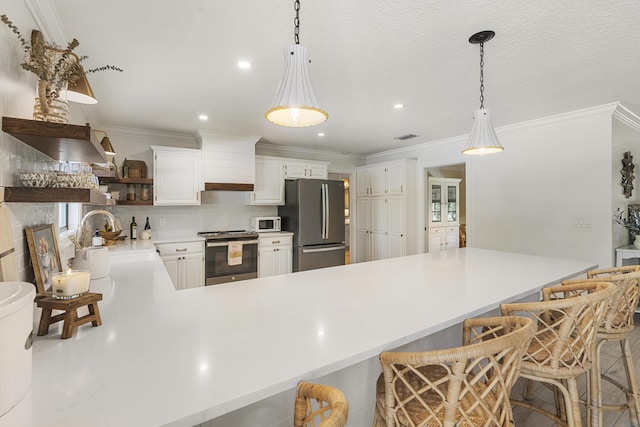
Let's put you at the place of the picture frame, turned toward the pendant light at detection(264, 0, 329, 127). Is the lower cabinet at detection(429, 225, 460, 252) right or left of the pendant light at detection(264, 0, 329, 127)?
left

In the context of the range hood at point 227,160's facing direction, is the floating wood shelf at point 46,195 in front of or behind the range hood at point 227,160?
in front

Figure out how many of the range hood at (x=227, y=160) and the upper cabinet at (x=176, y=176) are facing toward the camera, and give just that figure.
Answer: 2

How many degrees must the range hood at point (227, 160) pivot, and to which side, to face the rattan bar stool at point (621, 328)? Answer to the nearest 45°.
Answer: approximately 45° to its left

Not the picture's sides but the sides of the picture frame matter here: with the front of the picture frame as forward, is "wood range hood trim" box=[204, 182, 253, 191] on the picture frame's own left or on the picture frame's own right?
on the picture frame's own left

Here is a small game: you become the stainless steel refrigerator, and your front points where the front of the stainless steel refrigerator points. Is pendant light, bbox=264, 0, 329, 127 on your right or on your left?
on your right

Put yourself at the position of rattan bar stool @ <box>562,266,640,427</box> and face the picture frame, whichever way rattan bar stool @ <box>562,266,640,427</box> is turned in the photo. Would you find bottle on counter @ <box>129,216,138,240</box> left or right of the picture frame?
right

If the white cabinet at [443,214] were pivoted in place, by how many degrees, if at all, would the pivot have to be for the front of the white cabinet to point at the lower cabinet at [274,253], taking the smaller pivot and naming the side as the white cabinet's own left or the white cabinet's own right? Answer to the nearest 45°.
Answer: approximately 90° to the white cabinet's own right

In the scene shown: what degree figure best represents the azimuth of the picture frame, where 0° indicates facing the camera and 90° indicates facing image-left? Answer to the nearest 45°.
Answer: approximately 315°

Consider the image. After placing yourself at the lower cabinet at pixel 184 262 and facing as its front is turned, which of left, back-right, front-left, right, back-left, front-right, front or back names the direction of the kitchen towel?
left

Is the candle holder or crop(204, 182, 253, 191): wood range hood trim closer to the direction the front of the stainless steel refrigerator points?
the candle holder

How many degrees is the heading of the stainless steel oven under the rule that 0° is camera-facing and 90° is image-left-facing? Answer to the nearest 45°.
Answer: approximately 315°
